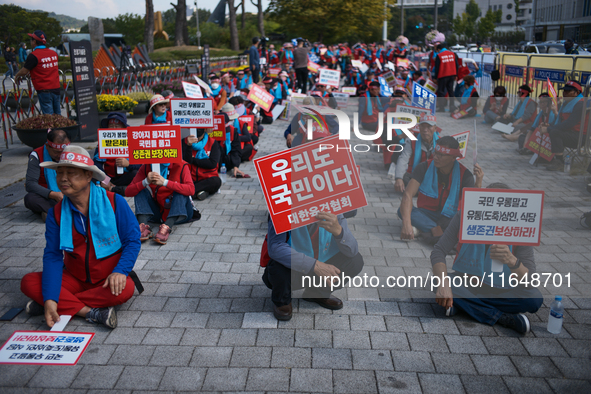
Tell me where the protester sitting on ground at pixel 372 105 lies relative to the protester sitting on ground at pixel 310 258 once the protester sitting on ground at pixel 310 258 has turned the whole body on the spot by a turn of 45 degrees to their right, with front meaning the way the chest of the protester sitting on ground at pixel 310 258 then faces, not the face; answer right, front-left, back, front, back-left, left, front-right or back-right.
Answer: back-right

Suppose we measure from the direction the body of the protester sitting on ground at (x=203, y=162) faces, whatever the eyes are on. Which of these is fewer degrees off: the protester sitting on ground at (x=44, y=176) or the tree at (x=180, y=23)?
the protester sitting on ground

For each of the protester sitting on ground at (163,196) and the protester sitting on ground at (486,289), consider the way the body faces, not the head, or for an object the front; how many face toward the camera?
2

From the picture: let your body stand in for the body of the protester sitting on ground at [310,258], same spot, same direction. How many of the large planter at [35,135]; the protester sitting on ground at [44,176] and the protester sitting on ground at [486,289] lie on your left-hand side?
1

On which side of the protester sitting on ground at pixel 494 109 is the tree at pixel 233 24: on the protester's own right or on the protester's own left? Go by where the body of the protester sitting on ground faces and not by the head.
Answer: on the protester's own right

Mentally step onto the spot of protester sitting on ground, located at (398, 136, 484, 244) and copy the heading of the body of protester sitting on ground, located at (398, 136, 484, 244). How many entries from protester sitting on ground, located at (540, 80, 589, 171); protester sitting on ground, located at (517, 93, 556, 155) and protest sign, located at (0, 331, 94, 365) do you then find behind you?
2

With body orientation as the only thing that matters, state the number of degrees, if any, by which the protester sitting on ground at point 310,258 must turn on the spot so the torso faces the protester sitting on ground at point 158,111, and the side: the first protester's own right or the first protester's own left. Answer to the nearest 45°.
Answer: approximately 135° to the first protester's own right

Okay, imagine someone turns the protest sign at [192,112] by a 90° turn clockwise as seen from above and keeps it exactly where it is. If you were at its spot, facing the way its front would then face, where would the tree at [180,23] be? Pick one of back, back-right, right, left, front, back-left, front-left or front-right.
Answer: right

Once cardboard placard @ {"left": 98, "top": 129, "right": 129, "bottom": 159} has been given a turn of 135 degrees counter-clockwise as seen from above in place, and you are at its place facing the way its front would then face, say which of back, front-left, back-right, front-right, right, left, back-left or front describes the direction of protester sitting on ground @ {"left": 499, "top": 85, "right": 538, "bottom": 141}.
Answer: front-right

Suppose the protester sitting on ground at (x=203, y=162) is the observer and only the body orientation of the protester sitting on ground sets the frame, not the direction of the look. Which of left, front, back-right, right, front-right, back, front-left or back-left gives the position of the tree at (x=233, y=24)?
back-right
